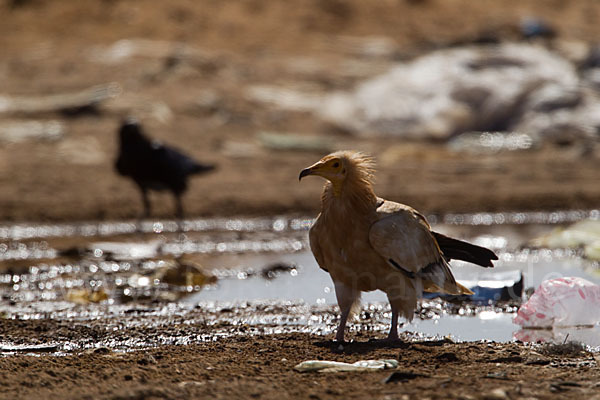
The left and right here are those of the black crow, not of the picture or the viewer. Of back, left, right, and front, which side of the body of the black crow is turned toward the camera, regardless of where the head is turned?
left

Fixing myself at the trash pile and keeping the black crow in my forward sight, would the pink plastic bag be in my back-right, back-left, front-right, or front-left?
front-left

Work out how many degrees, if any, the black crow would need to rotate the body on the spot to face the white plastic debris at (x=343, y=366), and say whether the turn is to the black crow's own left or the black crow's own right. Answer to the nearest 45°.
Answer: approximately 90° to the black crow's own left

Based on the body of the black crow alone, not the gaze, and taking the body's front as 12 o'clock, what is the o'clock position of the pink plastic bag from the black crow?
The pink plastic bag is roughly at 8 o'clock from the black crow.

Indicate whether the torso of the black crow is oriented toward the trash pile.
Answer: no
